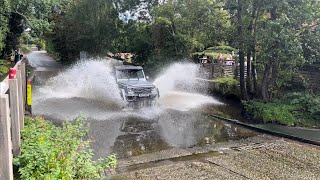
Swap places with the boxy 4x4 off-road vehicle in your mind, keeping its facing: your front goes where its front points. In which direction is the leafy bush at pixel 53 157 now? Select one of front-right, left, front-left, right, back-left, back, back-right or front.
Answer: front-right

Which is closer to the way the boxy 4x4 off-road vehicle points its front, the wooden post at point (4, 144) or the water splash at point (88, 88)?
the wooden post

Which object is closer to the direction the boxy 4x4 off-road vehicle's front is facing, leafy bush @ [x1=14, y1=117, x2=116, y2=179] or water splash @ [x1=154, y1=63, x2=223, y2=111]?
the leafy bush

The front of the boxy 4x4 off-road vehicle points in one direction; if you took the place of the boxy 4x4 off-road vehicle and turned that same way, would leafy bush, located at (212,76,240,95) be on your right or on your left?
on your left

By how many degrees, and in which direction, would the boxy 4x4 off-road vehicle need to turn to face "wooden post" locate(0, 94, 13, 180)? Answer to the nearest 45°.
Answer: approximately 45° to its right

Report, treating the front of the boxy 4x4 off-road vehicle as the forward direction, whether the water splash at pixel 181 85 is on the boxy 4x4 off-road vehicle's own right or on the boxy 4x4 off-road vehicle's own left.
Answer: on the boxy 4x4 off-road vehicle's own left

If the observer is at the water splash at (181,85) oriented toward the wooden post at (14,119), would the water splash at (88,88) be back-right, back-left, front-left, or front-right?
front-right

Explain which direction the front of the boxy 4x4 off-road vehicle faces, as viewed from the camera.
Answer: facing the viewer and to the right of the viewer

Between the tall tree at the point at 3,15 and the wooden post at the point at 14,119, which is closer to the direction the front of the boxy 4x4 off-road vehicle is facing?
the wooden post

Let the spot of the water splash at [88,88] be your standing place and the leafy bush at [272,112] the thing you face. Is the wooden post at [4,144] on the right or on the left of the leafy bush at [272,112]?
right

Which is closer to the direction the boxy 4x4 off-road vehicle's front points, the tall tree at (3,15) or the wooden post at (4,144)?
the wooden post

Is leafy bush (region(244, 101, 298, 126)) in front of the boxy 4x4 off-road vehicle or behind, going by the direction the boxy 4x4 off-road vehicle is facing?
in front
